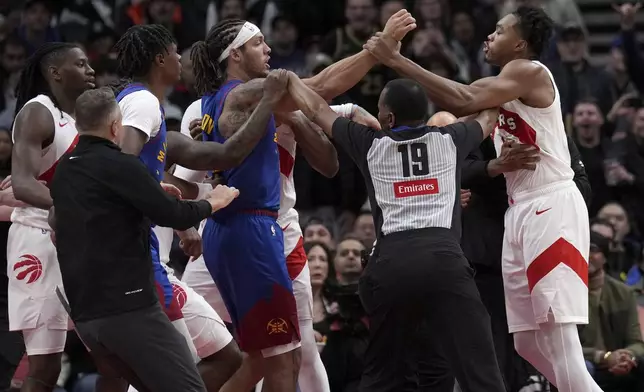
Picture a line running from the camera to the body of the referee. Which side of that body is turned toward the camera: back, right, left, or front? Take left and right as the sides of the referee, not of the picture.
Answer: back

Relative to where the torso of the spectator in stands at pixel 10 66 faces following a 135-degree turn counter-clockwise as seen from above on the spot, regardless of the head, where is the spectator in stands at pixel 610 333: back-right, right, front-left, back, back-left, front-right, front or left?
right

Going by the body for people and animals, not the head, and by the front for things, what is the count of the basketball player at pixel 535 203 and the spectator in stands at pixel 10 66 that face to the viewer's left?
1

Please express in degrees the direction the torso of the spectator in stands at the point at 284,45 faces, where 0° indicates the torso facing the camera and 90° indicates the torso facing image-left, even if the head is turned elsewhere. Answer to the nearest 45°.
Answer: approximately 0°

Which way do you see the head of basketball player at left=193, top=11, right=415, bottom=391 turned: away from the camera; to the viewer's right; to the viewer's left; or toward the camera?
to the viewer's right

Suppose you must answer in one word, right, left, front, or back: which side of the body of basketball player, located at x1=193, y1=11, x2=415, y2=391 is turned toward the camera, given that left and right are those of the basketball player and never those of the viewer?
right

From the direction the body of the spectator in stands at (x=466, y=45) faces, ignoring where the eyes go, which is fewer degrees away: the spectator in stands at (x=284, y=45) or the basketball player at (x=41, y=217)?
the basketball player

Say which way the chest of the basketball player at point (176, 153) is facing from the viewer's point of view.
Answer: to the viewer's right

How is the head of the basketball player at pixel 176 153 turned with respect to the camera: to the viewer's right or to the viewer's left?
to the viewer's right

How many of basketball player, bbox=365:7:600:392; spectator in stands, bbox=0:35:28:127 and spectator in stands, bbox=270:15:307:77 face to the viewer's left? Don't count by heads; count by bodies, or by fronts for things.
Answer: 1
